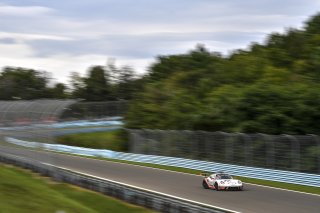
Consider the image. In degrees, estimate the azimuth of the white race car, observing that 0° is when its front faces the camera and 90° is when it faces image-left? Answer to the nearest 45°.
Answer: approximately 315°

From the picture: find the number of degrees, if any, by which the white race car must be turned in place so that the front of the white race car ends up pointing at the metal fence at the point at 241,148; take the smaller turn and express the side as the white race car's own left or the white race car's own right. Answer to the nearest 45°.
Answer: approximately 135° to the white race car's own left

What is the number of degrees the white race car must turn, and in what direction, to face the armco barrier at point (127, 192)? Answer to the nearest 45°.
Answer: approximately 90° to its right

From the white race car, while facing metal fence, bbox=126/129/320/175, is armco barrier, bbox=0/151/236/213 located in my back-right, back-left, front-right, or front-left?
back-left
